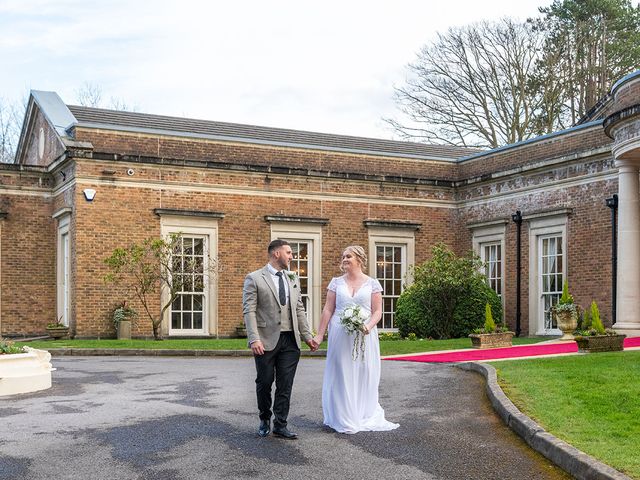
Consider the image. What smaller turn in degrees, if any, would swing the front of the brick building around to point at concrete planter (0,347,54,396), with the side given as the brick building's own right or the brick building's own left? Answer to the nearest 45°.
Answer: approximately 45° to the brick building's own right

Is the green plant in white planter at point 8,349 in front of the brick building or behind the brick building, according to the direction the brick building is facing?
in front

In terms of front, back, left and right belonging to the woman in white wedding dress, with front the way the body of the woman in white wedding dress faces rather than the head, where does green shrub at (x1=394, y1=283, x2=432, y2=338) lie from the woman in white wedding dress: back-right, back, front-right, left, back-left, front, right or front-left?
back

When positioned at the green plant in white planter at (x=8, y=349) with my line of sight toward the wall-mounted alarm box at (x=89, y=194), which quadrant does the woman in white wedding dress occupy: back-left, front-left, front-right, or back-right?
back-right

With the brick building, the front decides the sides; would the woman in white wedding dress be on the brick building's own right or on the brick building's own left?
on the brick building's own left

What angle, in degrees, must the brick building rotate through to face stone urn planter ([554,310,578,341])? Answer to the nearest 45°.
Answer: approximately 90° to its left

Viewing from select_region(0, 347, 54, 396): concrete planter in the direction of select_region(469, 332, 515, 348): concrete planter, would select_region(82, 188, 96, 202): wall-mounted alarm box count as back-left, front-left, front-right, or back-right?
front-left

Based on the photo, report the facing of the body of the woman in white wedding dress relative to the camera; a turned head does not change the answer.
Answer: toward the camera

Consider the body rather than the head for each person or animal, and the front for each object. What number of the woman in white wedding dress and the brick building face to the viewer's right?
0

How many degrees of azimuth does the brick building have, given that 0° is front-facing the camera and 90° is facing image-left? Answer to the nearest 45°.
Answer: approximately 45°

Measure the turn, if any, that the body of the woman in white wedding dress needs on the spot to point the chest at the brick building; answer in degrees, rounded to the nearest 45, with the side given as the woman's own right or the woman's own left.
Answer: approximately 180°
